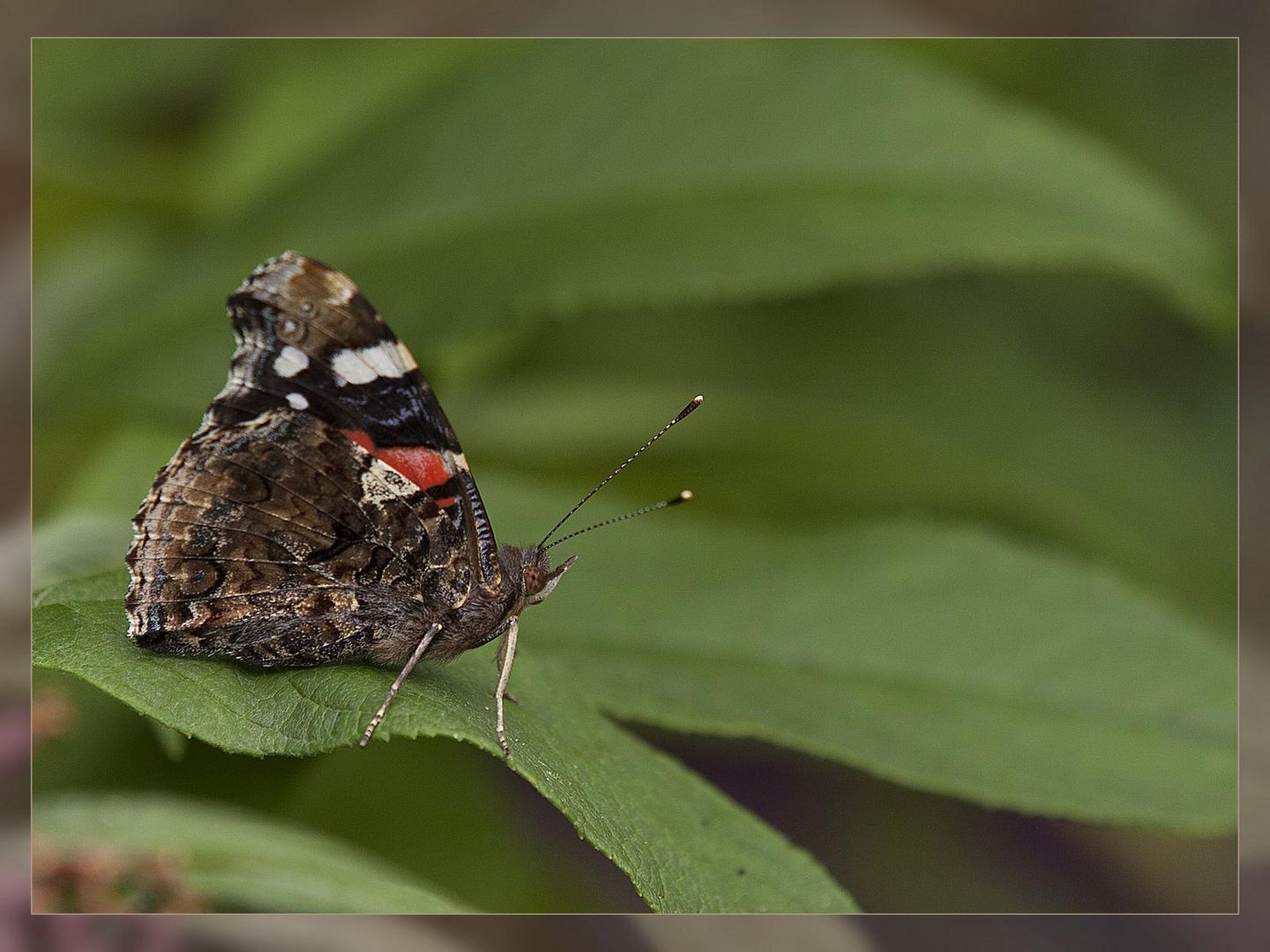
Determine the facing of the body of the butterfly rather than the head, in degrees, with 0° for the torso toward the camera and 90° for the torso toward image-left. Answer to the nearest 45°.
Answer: approximately 270°

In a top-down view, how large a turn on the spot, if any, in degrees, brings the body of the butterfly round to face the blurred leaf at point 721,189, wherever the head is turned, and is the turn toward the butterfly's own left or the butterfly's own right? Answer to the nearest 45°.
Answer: approximately 45° to the butterfly's own left

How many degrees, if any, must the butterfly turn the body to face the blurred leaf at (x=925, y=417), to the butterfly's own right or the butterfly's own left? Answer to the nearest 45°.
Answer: approximately 45° to the butterfly's own left
